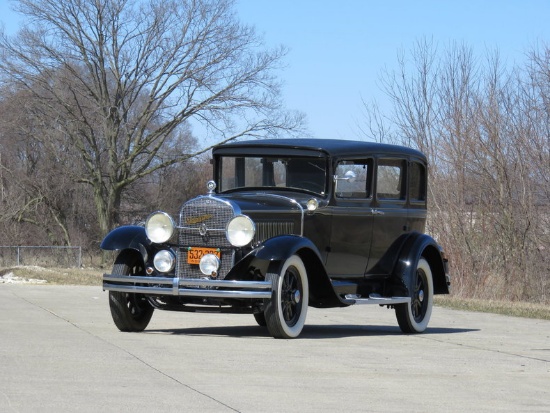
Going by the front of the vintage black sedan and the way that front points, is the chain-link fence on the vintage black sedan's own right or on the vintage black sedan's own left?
on the vintage black sedan's own right

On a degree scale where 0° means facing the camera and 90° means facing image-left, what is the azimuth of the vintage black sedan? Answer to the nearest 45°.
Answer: approximately 45°
